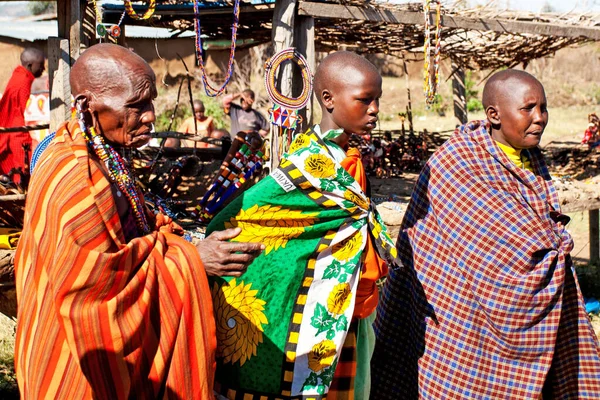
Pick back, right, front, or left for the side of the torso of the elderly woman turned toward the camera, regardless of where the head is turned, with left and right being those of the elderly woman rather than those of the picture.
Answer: right

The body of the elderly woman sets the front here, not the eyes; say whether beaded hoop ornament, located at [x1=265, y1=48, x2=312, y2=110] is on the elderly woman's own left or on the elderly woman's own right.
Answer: on the elderly woman's own left

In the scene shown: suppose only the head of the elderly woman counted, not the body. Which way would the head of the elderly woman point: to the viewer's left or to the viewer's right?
to the viewer's right

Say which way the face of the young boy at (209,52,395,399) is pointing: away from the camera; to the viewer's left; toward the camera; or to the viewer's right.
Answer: to the viewer's right

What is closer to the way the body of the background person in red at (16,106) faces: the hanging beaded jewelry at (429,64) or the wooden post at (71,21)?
the hanging beaded jewelry

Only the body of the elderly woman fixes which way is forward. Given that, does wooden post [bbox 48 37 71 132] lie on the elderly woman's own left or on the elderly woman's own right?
on the elderly woman's own left

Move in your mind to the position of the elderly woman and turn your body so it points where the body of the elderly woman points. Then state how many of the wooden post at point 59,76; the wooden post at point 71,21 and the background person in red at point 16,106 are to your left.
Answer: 3

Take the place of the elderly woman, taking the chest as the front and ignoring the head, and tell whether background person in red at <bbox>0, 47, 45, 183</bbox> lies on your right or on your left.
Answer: on your left
